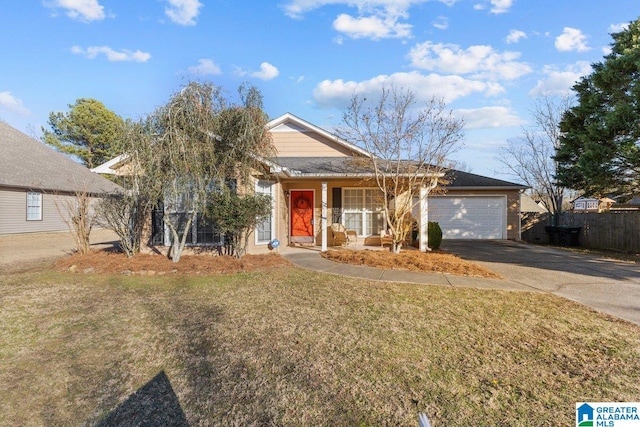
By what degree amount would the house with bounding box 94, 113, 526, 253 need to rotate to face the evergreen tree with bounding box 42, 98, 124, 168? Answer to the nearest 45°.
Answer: approximately 135° to its right

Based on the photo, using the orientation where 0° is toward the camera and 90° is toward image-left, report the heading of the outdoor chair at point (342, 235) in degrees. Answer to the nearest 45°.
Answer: approximately 315°

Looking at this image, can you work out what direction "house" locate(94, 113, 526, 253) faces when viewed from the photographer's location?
facing the viewer

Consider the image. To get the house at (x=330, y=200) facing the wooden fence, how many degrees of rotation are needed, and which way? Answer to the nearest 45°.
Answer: approximately 90° to its left

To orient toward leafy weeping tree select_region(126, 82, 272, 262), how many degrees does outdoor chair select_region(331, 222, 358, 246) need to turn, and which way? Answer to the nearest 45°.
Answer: approximately 90° to its right

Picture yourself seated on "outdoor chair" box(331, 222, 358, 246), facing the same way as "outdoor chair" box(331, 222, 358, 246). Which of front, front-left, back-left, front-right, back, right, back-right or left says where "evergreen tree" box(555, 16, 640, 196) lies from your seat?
front-left

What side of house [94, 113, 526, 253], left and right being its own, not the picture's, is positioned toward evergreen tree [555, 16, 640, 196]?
left

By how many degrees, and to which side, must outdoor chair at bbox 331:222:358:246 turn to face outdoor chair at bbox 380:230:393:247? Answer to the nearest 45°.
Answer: approximately 45° to its left

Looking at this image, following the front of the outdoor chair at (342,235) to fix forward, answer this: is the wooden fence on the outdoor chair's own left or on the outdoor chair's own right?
on the outdoor chair's own left
